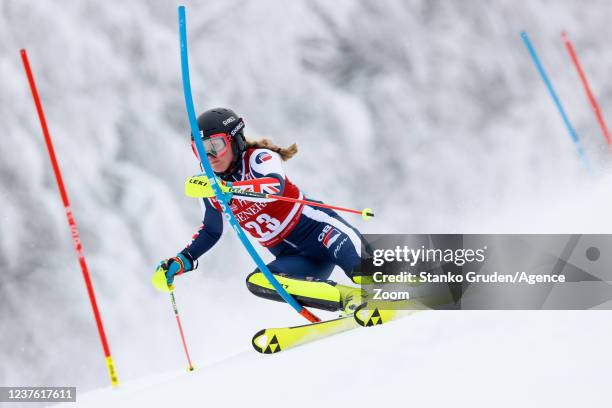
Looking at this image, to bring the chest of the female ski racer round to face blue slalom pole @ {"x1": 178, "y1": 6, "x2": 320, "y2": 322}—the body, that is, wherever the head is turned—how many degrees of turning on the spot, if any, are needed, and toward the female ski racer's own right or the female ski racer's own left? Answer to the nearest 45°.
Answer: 0° — they already face it

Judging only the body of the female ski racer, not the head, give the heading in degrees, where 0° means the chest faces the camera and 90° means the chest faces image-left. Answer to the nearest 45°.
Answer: approximately 45°
